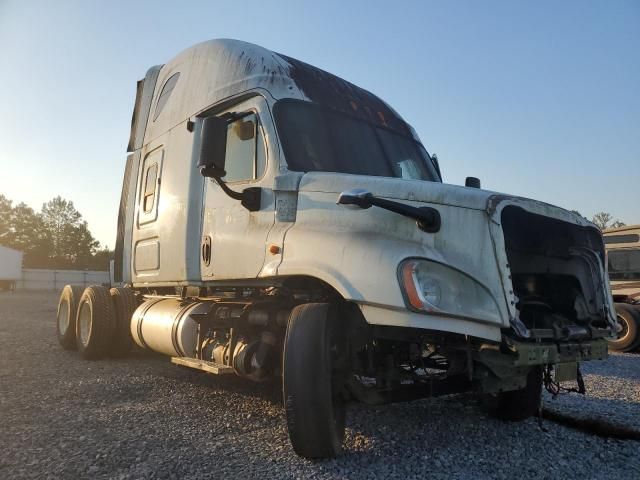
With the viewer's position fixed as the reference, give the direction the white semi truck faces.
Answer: facing the viewer and to the right of the viewer
